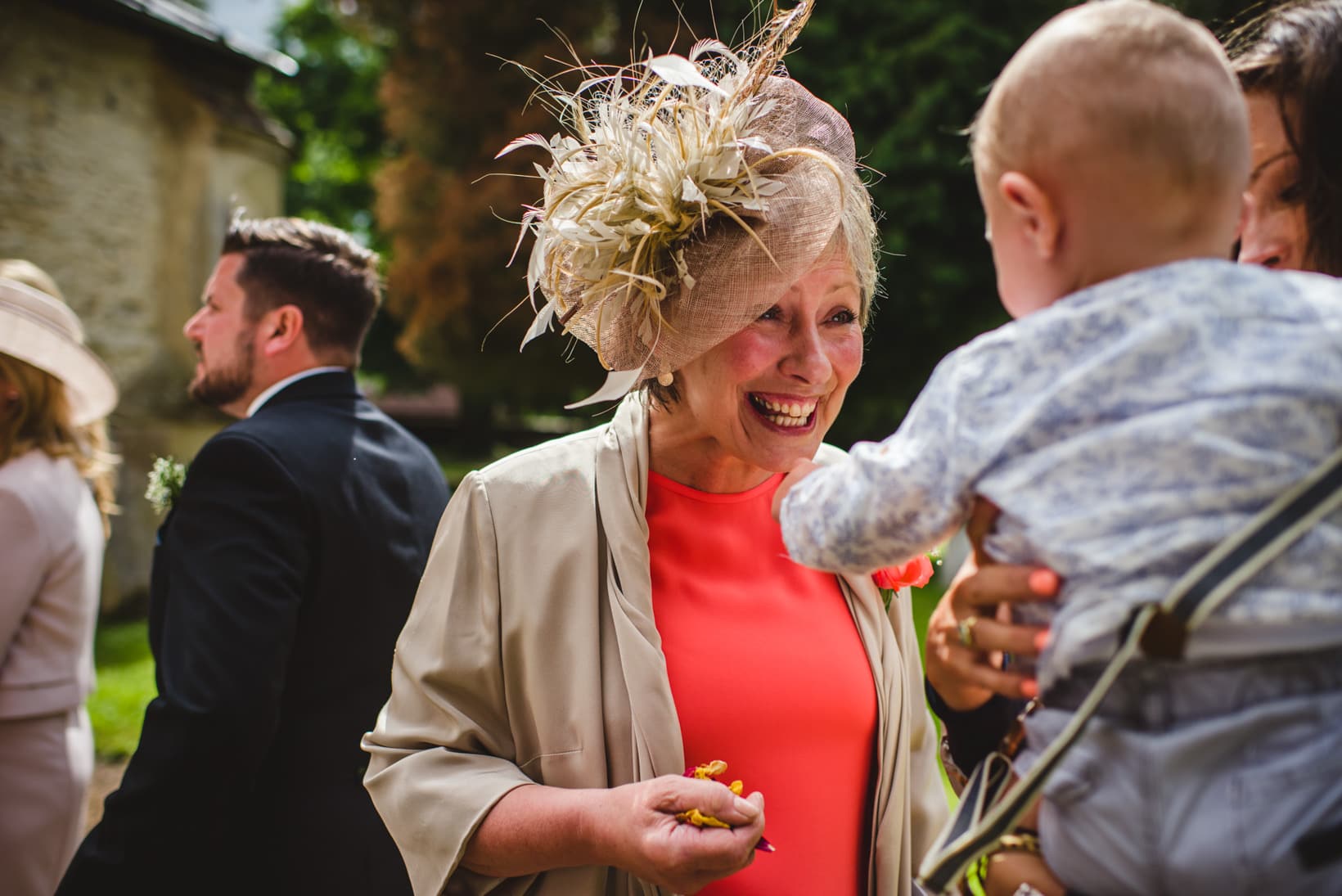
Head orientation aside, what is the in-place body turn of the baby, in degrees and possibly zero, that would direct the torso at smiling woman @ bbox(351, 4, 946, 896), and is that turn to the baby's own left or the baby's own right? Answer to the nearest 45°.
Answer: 0° — they already face them

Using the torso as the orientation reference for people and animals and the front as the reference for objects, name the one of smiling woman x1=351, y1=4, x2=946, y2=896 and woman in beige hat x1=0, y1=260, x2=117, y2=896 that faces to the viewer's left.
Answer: the woman in beige hat

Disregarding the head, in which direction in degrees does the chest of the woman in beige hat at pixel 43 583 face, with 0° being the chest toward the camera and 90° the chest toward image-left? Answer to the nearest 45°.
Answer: approximately 90°

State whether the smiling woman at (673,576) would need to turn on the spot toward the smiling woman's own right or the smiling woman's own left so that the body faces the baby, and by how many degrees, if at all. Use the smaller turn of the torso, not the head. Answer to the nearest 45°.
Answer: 0° — they already face them

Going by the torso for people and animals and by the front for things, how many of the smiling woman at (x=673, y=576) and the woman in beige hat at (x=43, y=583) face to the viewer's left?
1

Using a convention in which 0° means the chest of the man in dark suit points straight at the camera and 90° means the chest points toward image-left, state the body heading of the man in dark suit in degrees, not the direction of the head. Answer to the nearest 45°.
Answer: approximately 135°

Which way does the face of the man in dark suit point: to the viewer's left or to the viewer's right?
to the viewer's left

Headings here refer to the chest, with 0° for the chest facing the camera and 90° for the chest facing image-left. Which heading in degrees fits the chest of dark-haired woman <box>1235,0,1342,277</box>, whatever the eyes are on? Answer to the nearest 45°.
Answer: approximately 45°

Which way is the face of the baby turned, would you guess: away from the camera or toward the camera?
away from the camera

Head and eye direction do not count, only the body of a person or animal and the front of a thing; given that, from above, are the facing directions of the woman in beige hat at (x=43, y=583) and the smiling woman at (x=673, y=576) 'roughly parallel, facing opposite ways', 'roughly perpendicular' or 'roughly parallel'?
roughly perpendicular

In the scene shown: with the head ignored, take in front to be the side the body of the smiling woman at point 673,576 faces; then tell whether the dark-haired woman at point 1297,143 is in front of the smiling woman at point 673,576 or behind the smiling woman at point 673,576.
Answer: in front

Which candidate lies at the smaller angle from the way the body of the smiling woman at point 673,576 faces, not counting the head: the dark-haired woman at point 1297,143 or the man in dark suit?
the dark-haired woman

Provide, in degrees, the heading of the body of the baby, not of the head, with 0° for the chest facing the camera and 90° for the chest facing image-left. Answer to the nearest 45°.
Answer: approximately 135°
